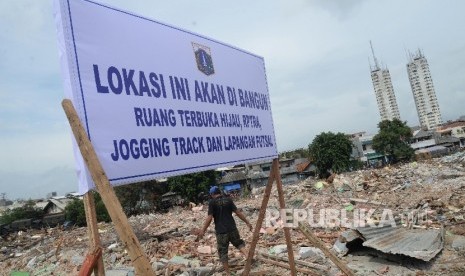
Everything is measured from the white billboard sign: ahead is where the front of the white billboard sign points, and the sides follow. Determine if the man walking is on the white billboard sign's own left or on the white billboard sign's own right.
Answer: on the white billboard sign's own left

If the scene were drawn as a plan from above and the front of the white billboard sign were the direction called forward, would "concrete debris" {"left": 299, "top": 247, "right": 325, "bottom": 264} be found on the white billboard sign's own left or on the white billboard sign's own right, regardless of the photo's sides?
on the white billboard sign's own left

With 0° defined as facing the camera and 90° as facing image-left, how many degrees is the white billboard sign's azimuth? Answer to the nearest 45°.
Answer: approximately 315°

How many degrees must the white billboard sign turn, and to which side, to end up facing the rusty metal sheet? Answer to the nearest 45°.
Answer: approximately 90° to its left

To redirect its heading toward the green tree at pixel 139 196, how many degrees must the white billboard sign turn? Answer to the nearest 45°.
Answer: approximately 135° to its left

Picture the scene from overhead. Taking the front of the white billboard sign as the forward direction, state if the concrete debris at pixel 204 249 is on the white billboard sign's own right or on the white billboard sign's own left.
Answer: on the white billboard sign's own left

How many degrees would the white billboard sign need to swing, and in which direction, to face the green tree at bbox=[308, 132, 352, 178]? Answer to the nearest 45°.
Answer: approximately 90° to its left

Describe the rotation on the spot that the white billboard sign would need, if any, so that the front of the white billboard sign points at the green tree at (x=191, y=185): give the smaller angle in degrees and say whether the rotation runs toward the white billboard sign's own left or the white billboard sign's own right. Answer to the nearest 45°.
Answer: approximately 135° to the white billboard sign's own left

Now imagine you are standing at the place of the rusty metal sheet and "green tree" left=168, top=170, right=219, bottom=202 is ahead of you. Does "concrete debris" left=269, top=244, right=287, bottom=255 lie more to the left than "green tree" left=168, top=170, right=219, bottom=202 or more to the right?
left

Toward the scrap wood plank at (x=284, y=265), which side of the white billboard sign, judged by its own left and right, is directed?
left
